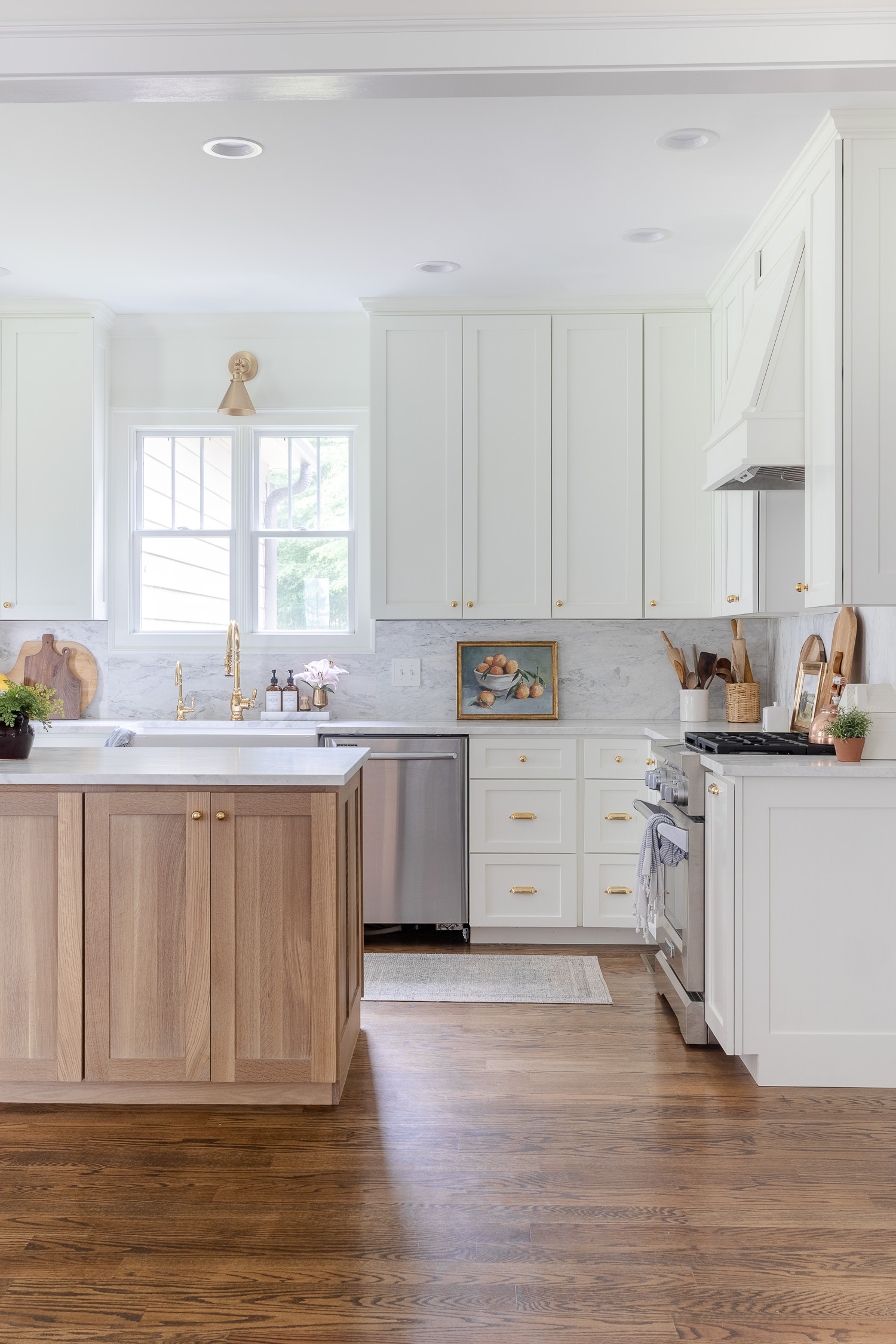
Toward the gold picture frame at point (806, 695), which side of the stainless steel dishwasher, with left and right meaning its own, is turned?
left

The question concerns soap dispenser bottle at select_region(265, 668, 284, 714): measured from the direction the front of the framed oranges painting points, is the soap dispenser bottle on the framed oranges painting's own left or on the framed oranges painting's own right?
on the framed oranges painting's own right

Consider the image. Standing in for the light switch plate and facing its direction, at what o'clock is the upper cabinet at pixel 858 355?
The upper cabinet is roughly at 11 o'clock from the light switch plate.

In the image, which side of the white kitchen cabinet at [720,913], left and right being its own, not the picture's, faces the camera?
left

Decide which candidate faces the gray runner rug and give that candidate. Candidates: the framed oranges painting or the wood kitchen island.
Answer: the framed oranges painting

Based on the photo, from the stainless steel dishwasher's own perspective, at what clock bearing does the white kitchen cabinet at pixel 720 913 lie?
The white kitchen cabinet is roughly at 11 o'clock from the stainless steel dishwasher.

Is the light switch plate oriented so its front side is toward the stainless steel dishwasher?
yes
